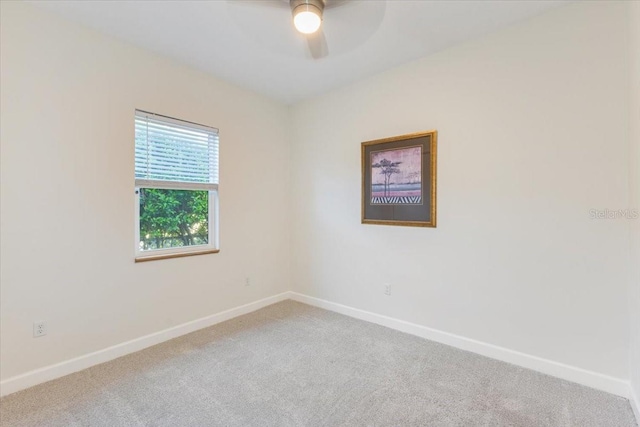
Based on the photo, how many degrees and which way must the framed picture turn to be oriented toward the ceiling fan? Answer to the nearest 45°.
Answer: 0° — it already faces it

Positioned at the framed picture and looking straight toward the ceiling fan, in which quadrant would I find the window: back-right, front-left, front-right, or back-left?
front-right

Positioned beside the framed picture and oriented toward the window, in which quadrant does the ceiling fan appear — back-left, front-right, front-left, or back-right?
front-left

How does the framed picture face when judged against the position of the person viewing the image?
facing the viewer and to the left of the viewer

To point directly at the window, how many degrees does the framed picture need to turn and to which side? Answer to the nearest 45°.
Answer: approximately 45° to its right

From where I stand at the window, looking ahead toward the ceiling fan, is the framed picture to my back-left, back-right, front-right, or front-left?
front-left
